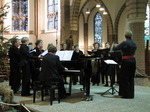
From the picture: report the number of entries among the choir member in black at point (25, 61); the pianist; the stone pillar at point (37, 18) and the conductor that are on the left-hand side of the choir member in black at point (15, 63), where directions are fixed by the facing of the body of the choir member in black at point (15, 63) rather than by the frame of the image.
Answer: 1

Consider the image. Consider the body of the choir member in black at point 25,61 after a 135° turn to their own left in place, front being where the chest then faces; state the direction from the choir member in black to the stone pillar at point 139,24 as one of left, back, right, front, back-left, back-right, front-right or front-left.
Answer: right

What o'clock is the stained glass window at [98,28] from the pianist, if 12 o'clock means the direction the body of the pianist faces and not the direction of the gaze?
The stained glass window is roughly at 11 o'clock from the pianist.

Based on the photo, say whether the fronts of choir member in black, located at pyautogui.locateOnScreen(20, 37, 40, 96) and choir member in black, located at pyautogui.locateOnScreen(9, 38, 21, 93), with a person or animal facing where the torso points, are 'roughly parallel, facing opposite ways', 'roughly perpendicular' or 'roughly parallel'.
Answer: roughly parallel

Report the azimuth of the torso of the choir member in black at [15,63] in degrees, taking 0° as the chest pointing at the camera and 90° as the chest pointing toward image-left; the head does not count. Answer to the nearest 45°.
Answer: approximately 270°

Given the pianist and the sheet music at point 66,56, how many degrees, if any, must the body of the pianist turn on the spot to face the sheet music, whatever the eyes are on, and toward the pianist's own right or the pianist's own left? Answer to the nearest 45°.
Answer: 0° — they already face it

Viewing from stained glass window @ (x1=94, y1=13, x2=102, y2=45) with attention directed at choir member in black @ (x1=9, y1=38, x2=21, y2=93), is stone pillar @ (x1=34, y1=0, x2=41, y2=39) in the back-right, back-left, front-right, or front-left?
front-right

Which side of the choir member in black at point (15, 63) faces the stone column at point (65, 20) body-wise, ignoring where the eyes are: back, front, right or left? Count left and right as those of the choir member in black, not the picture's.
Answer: left

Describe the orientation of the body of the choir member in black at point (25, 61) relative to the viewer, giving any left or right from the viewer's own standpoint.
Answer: facing to the right of the viewer

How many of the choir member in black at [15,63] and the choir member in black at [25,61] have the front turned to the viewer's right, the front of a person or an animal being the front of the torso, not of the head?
2

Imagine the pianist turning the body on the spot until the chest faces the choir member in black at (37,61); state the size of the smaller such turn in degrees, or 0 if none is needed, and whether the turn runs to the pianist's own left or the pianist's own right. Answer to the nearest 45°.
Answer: approximately 45° to the pianist's own left
